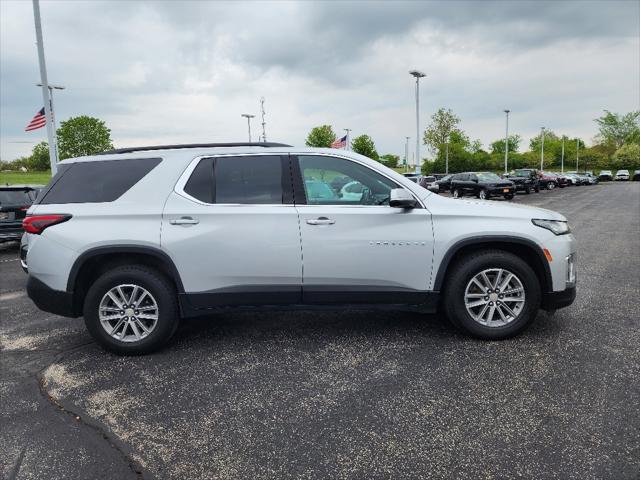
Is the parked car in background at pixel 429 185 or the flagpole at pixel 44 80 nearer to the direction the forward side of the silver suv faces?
the parked car in background

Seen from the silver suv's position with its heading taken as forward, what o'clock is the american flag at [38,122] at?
The american flag is roughly at 8 o'clock from the silver suv.

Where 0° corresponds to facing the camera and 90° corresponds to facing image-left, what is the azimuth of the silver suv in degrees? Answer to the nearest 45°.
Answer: approximately 270°

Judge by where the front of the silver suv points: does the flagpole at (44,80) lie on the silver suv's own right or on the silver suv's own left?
on the silver suv's own left

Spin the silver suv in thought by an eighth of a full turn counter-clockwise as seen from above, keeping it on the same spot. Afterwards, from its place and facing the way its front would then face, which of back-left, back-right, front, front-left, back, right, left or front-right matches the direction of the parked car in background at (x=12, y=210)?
left

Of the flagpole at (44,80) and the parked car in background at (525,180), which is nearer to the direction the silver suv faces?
the parked car in background

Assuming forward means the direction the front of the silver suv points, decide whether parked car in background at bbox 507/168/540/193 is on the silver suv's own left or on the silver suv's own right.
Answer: on the silver suv's own left

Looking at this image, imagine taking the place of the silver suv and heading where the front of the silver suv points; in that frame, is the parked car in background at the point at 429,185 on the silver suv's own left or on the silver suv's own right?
on the silver suv's own left
